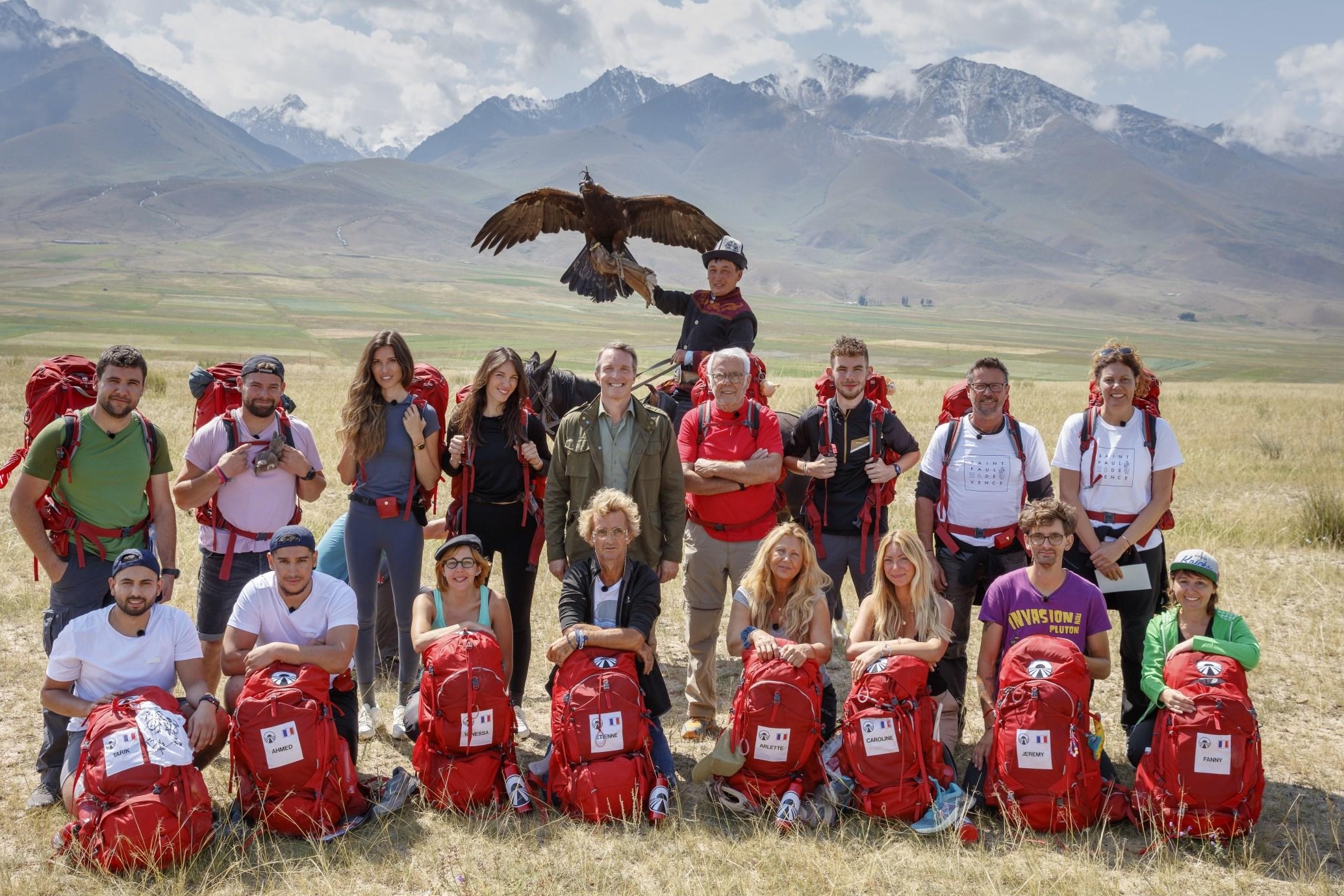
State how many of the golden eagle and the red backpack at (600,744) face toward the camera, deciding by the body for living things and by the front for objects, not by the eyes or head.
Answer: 2

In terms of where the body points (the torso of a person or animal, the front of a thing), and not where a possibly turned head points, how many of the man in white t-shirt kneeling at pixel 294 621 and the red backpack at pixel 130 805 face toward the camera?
2

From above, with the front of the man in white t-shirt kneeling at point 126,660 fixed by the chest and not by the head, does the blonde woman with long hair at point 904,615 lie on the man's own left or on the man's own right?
on the man's own left

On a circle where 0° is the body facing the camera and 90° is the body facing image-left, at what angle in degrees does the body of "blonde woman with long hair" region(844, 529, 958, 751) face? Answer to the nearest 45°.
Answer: approximately 0°

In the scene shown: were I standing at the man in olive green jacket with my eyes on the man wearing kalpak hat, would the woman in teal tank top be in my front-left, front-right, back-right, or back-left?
back-left

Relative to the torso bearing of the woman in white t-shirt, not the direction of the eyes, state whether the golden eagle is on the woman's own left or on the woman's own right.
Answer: on the woman's own right

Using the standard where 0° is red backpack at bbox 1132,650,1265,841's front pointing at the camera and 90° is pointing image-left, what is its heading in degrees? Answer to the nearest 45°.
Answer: approximately 0°
